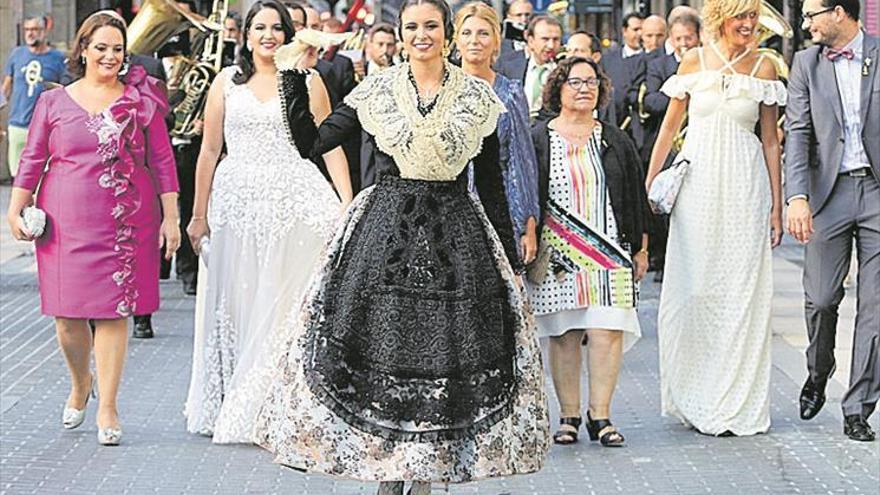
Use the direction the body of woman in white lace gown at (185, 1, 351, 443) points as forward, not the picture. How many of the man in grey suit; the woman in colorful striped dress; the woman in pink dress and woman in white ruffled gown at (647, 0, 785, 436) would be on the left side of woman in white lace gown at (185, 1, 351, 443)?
3

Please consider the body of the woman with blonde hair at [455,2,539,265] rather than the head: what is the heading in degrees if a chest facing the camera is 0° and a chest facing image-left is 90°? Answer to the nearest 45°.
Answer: approximately 0°

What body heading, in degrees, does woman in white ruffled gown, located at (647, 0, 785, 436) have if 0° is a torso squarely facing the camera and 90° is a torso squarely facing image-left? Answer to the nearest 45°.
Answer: approximately 0°

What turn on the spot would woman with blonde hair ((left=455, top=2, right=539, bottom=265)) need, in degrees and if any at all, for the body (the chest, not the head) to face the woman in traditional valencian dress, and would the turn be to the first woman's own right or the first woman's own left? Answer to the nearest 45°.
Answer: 0° — they already face them

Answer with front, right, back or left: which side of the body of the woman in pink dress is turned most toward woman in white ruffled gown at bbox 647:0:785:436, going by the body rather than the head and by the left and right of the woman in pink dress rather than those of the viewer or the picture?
left

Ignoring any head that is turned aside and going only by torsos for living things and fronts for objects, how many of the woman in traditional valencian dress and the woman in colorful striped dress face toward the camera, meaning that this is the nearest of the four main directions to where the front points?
2
